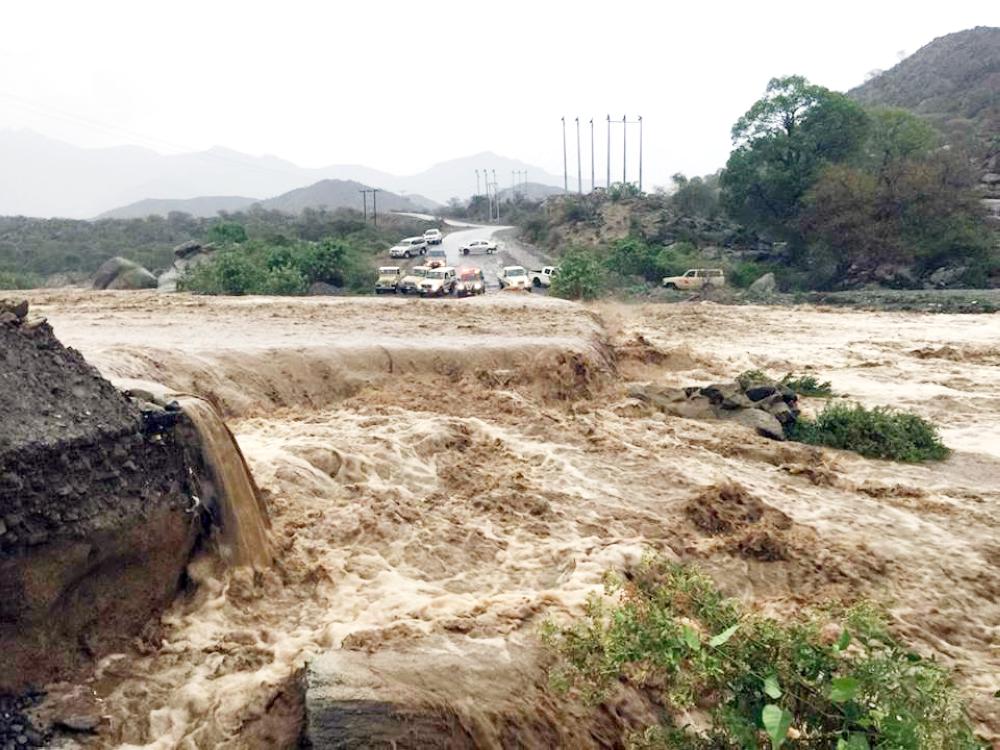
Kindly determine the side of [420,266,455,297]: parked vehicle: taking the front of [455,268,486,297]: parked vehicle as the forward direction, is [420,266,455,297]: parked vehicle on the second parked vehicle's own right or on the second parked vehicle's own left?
on the second parked vehicle's own right

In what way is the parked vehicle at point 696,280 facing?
to the viewer's left

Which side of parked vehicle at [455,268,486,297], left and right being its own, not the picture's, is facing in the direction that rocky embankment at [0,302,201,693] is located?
front

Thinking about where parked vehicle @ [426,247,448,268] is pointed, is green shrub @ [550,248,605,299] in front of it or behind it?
in front

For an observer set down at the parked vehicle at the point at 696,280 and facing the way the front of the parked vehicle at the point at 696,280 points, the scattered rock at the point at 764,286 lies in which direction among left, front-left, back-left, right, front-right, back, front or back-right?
back

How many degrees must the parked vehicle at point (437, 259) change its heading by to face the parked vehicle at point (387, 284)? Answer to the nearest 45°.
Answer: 0° — it already faces it

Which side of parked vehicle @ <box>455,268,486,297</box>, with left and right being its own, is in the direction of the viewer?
front

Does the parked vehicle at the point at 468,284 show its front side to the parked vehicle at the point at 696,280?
no

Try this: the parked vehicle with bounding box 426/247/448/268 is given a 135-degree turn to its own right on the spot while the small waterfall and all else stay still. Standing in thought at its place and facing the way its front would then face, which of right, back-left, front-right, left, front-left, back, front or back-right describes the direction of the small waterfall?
back-left

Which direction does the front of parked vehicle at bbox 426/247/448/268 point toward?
toward the camera

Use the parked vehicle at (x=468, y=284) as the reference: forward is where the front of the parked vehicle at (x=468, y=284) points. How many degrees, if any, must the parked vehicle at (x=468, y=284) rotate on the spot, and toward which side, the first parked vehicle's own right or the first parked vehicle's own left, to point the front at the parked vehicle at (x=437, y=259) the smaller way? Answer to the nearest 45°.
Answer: approximately 180°

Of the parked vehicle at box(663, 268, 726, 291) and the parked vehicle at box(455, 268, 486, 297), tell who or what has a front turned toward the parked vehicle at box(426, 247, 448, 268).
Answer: the parked vehicle at box(663, 268, 726, 291)

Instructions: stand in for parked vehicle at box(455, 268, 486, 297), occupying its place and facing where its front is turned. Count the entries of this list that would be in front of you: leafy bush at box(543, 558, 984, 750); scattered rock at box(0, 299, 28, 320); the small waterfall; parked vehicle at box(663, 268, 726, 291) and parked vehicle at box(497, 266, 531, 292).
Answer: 3

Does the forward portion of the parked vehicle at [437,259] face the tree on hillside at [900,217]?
no

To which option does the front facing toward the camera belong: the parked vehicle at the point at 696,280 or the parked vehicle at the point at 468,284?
the parked vehicle at the point at 468,284

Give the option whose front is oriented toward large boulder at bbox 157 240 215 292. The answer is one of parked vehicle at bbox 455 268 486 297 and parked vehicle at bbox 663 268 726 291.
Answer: parked vehicle at bbox 663 268 726 291

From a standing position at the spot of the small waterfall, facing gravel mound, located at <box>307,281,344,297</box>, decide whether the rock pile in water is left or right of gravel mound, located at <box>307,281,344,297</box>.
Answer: right

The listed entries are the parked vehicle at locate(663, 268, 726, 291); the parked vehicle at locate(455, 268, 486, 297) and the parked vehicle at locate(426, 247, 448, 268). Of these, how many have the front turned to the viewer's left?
1

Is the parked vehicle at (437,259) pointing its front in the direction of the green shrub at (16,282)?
no

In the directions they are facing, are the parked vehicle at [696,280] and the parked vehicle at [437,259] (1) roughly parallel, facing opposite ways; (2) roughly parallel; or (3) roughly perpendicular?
roughly perpendicular

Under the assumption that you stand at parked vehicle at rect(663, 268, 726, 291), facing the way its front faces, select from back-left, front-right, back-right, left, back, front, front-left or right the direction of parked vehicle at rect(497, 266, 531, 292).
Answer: front-left
